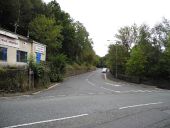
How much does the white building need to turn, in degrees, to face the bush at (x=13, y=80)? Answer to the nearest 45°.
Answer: approximately 45° to its right

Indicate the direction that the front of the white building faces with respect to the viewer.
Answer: facing the viewer and to the right of the viewer
